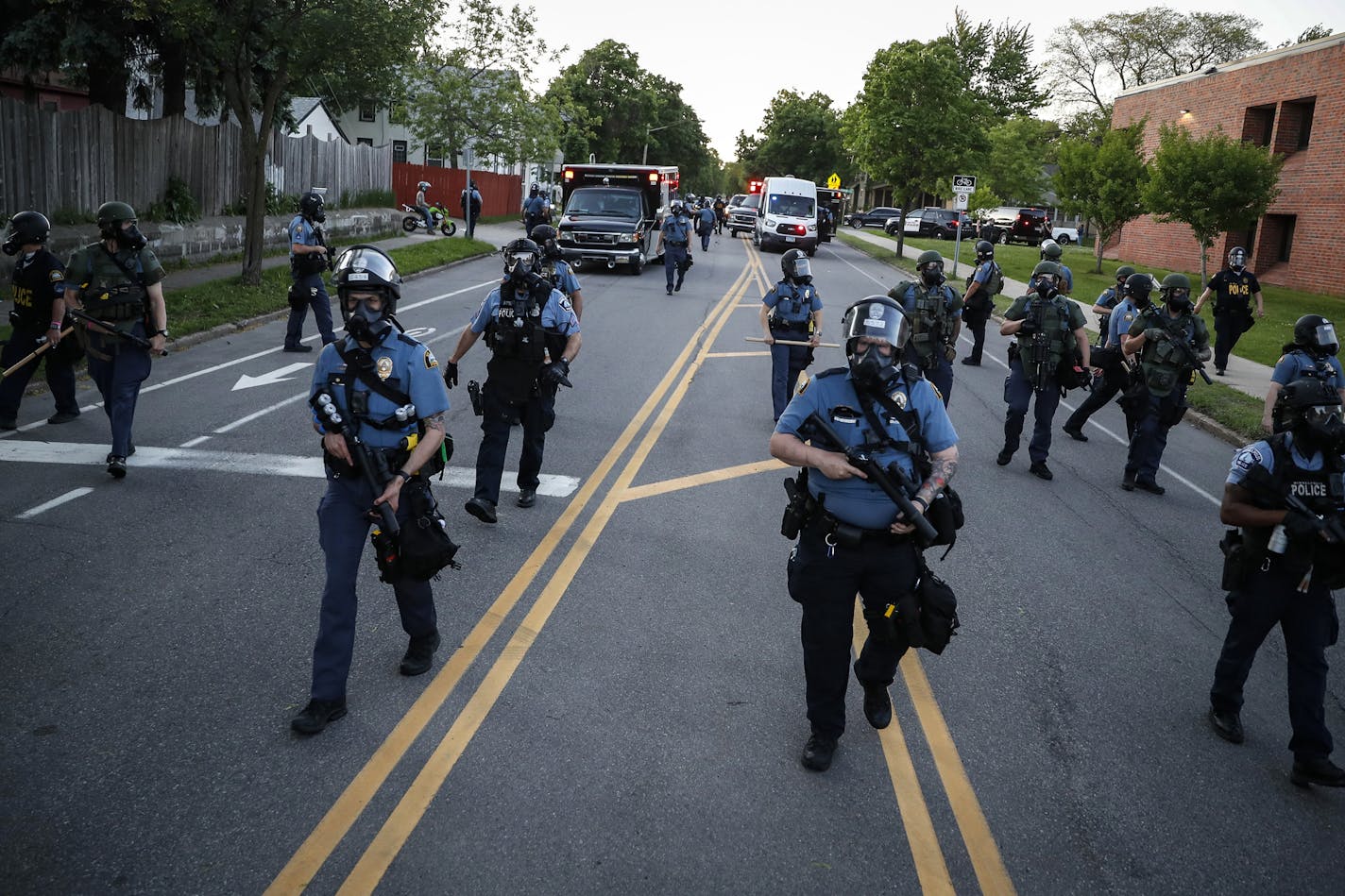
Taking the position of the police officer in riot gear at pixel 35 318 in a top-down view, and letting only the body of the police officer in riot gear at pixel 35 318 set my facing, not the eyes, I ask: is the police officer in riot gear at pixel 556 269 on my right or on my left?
on my left

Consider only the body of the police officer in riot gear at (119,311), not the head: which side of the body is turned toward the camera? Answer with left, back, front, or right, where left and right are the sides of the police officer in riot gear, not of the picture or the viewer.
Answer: front

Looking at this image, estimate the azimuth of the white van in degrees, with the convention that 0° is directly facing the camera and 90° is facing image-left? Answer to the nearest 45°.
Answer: approximately 0°

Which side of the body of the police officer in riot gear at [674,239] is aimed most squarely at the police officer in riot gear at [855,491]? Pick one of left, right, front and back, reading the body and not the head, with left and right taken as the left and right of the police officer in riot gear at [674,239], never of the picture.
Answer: front

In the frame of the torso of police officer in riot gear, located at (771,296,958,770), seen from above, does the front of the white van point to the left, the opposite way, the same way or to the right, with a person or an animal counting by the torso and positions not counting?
the same way

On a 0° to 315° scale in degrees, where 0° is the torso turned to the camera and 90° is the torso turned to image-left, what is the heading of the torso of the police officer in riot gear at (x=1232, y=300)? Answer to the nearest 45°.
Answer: approximately 0°

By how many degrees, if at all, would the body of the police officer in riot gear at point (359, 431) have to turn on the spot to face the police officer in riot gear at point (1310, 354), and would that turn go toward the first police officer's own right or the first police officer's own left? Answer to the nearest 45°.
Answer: approximately 135° to the first police officer's own left

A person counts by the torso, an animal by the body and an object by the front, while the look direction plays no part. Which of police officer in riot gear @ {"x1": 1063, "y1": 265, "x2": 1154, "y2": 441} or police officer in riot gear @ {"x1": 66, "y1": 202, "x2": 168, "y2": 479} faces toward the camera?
police officer in riot gear @ {"x1": 66, "y1": 202, "x2": 168, "y2": 479}

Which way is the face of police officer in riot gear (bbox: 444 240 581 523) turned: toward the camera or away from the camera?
toward the camera

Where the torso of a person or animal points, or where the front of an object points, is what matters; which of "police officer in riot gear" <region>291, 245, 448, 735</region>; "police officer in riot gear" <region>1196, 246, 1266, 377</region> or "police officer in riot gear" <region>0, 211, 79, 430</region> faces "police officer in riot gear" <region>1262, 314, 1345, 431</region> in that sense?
"police officer in riot gear" <region>1196, 246, 1266, 377</region>

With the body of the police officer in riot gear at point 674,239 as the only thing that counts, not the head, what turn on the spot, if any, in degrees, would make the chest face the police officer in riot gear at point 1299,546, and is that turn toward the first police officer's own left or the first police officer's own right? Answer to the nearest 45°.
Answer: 0° — they already face them

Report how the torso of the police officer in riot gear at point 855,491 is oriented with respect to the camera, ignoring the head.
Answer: toward the camera

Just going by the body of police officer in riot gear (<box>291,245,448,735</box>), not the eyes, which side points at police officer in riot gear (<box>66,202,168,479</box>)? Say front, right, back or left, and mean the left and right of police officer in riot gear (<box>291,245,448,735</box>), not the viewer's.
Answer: right
